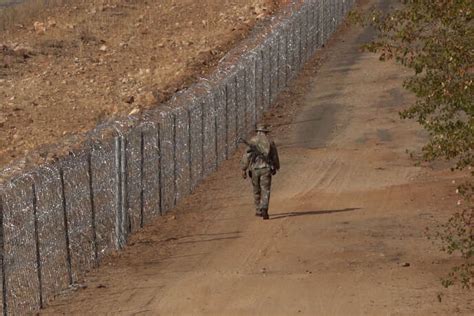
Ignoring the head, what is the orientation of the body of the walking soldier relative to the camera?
away from the camera
